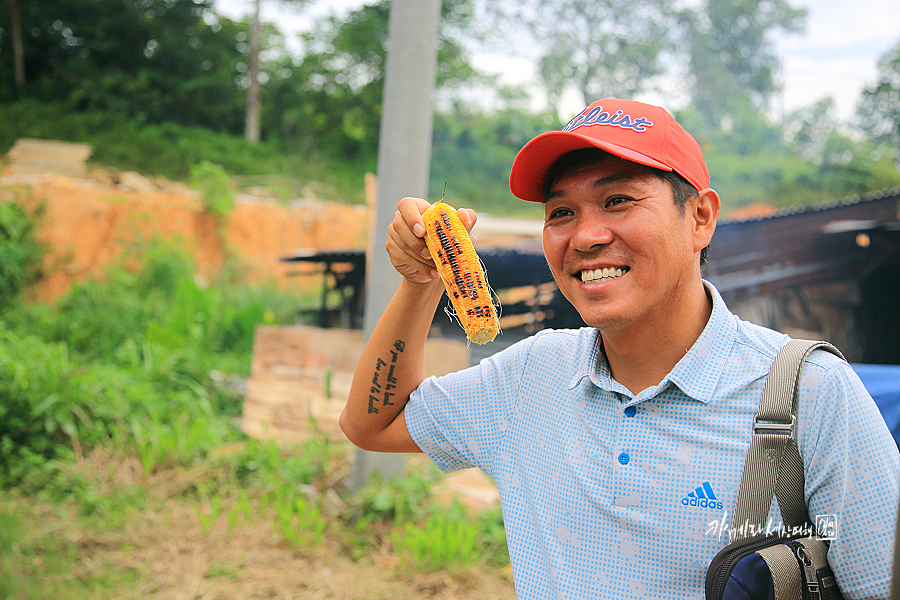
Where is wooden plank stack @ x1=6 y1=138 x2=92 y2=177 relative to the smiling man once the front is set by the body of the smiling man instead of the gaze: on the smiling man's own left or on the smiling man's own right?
on the smiling man's own right

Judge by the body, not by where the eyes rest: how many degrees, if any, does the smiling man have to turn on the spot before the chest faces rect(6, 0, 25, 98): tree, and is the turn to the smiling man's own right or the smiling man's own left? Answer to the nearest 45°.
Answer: approximately 90° to the smiling man's own right

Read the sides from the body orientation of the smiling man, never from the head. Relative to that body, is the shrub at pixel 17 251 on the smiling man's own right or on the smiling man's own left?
on the smiling man's own right

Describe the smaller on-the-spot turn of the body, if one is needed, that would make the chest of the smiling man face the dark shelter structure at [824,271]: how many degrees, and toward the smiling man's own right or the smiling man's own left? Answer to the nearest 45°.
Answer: approximately 135° to the smiling man's own right

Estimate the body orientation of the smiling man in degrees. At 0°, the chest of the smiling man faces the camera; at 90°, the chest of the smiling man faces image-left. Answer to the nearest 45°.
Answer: approximately 45°

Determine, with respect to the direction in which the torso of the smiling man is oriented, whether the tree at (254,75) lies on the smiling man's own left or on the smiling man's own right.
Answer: on the smiling man's own right
